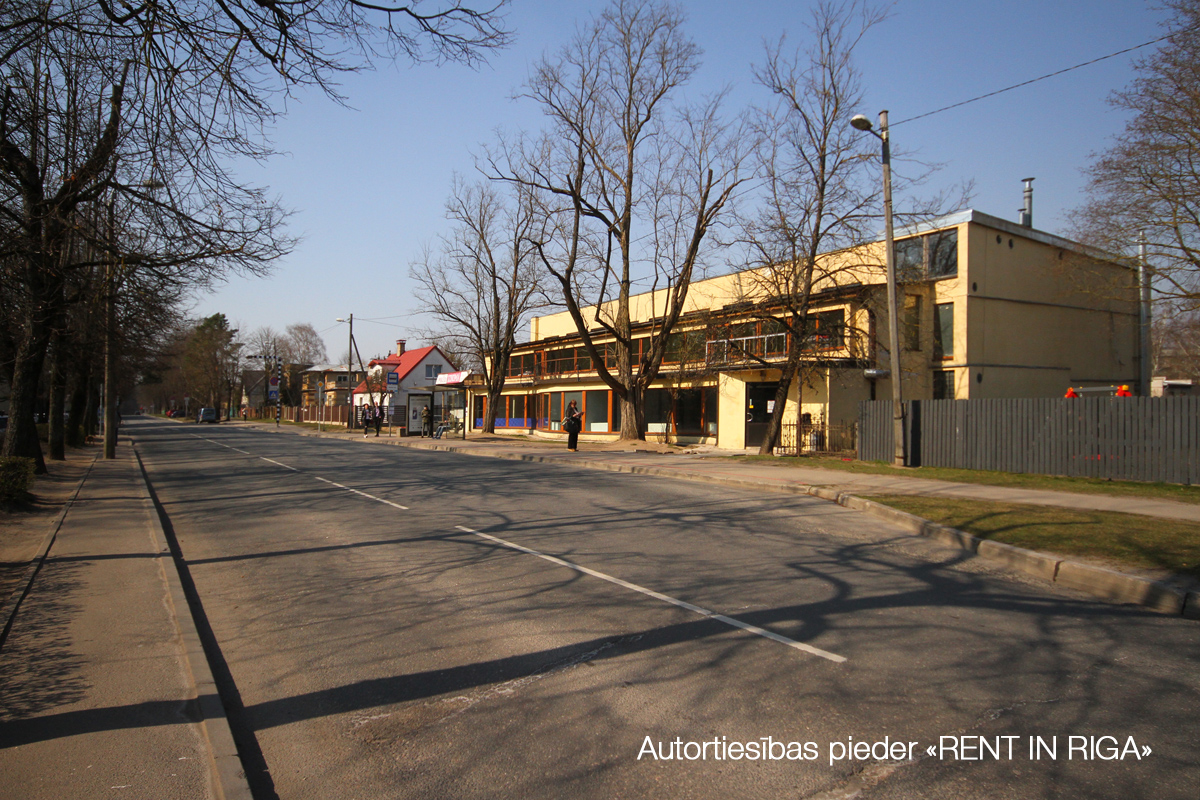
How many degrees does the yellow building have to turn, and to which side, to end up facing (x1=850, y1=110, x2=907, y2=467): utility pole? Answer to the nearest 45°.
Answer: approximately 45° to its left

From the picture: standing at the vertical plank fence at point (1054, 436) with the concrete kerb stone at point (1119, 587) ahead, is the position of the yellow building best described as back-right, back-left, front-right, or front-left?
back-right

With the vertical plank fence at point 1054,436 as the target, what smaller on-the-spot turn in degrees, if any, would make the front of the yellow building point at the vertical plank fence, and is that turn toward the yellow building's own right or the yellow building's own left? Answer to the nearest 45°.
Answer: approximately 45° to the yellow building's own left

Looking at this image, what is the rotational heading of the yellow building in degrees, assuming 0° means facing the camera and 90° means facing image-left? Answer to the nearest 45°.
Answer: approximately 45°

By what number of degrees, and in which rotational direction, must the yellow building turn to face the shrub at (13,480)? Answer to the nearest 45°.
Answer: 0° — it already faces it

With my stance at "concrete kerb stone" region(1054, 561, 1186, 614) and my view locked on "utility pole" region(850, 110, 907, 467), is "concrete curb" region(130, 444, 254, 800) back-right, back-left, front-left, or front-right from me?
back-left

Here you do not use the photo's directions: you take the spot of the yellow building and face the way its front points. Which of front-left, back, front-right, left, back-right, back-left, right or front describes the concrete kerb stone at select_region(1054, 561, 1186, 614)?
front-left

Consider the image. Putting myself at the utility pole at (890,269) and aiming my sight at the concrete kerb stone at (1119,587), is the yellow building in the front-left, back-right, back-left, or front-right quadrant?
back-left

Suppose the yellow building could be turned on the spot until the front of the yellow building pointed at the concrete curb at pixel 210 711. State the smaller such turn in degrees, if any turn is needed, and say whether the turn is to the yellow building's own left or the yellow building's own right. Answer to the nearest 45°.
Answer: approximately 45° to the yellow building's own left
